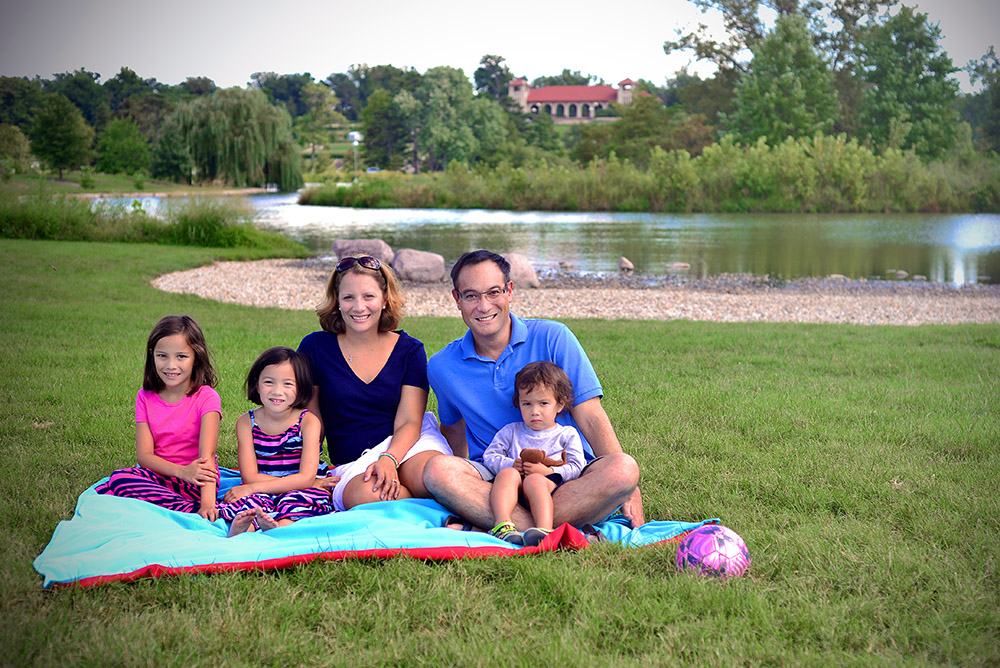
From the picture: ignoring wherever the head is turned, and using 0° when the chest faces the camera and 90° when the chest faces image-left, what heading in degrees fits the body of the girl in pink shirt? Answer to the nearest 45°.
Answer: approximately 0°

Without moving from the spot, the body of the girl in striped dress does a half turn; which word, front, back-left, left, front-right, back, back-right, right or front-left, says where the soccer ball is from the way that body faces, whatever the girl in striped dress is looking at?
back-right

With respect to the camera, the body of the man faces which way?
toward the camera

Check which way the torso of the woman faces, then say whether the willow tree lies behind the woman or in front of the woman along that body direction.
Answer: behind

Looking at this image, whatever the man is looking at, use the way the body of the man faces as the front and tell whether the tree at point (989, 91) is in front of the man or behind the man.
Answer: behind

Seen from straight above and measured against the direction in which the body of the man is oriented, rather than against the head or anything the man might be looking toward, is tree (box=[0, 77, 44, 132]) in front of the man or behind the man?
behind

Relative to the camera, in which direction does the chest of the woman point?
toward the camera

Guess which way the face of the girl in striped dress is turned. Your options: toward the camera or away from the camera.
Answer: toward the camera

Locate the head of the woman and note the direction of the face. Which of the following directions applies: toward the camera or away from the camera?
toward the camera

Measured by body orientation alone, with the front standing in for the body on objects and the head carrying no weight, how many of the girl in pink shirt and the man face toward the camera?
2

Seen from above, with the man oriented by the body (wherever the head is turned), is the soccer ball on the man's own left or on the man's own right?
on the man's own left

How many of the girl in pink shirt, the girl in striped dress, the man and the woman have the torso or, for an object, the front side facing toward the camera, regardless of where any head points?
4
